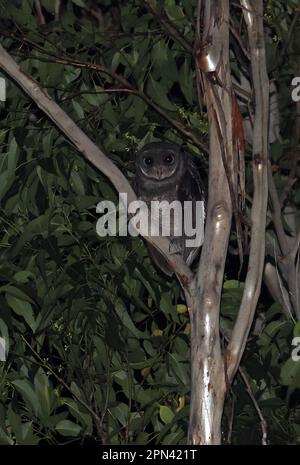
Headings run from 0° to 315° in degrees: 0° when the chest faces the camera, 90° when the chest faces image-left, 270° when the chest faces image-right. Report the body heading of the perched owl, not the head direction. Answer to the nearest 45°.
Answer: approximately 45°
